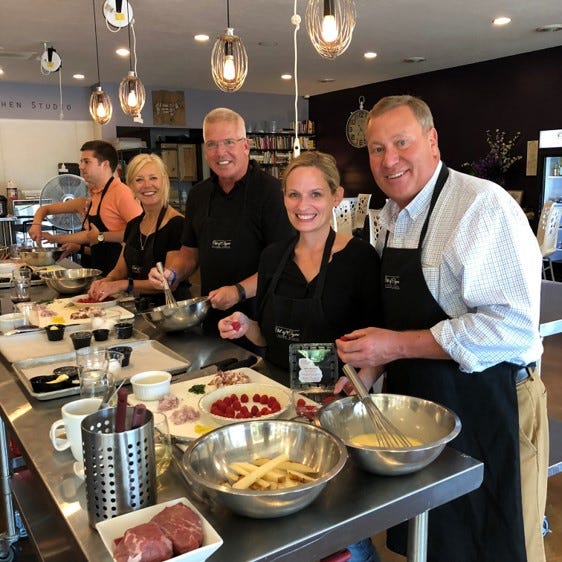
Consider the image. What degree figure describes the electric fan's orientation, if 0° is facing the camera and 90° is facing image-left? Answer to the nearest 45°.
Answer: approximately 0°

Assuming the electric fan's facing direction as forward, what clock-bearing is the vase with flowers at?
The vase with flowers is roughly at 9 o'clock from the electric fan.

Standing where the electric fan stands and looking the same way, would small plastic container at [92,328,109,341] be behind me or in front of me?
in front

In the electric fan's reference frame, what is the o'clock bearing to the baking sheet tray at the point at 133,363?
The baking sheet tray is roughly at 12 o'clock from the electric fan.

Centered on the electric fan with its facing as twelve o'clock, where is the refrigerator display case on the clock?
The refrigerator display case is roughly at 9 o'clock from the electric fan.

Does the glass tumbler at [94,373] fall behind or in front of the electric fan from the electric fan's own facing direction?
in front

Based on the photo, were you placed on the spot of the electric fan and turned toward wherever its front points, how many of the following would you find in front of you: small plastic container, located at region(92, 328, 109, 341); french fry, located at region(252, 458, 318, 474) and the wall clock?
2

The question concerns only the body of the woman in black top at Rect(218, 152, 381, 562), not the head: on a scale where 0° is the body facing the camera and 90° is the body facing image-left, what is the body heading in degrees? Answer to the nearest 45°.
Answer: approximately 45°
